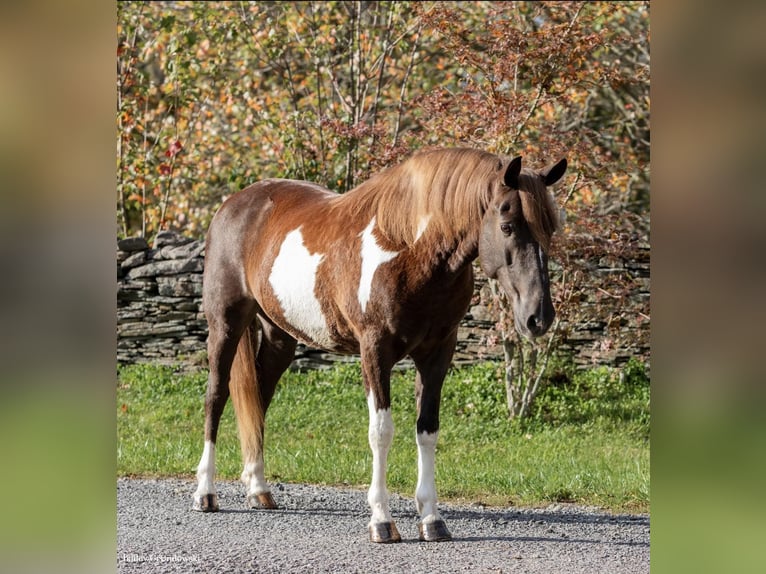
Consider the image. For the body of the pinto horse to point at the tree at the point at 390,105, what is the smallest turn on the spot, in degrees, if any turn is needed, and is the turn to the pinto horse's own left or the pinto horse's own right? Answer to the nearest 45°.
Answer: approximately 135° to the pinto horse's own left

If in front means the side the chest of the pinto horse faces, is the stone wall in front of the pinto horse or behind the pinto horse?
behind

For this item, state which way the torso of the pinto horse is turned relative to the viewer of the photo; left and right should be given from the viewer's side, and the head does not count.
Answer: facing the viewer and to the right of the viewer

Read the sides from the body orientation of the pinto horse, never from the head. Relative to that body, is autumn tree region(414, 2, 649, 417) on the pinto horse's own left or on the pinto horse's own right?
on the pinto horse's own left
